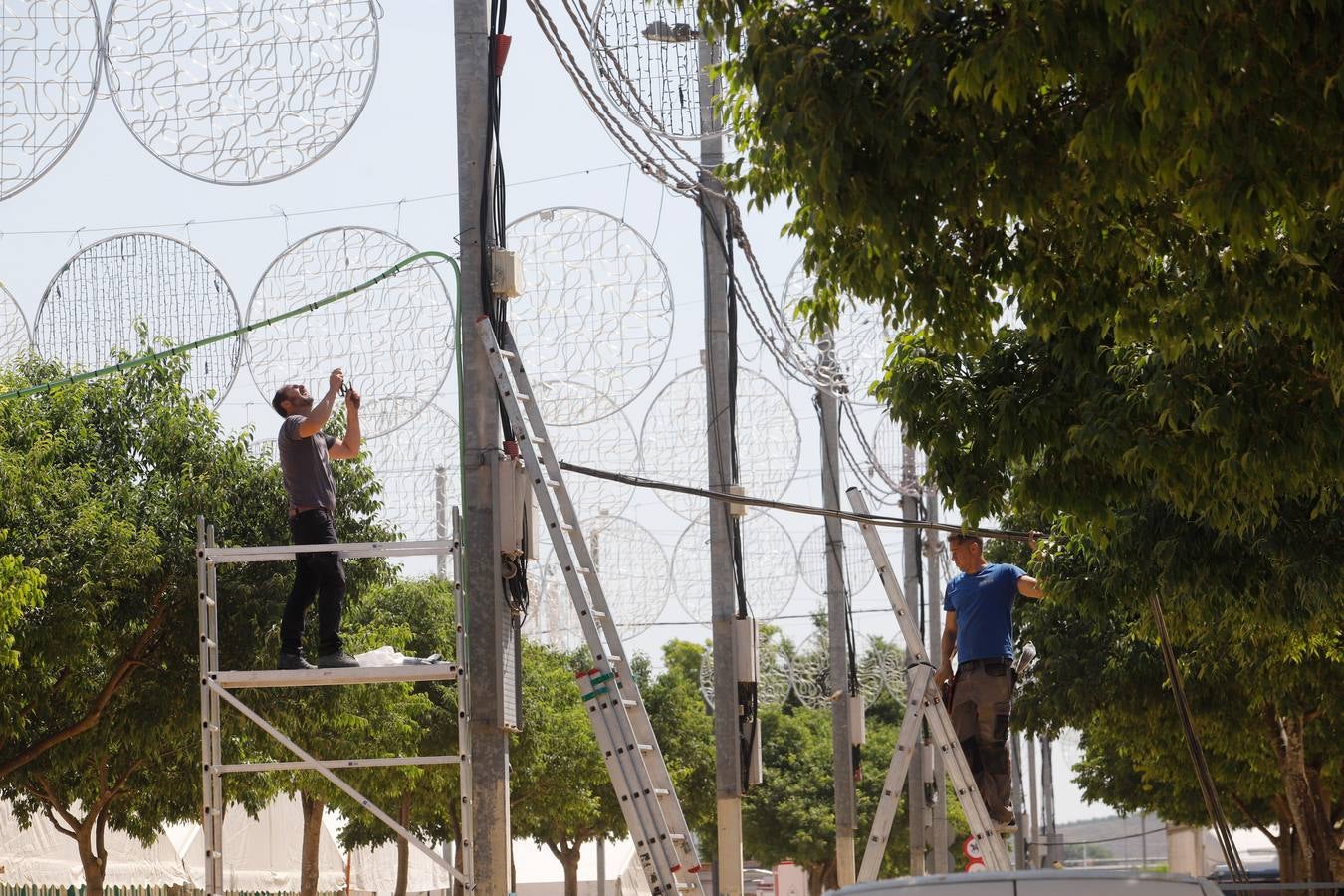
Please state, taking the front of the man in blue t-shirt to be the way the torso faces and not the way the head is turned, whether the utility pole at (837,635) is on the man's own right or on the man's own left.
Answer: on the man's own right

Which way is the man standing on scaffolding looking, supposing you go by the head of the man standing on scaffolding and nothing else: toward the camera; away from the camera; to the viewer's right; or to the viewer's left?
to the viewer's right

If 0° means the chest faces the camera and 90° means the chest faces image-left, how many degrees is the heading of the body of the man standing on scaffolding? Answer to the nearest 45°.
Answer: approximately 270°

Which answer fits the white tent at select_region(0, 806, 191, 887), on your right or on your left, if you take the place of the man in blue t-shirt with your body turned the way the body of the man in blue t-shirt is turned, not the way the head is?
on your right

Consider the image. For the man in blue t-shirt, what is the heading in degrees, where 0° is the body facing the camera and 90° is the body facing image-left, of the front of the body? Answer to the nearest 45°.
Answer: approximately 45°

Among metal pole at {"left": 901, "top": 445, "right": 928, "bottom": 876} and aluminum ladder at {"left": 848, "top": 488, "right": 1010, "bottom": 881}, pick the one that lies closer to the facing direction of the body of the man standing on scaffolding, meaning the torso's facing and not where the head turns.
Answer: the aluminum ladder

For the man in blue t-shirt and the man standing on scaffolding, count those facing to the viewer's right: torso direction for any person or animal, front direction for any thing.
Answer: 1
